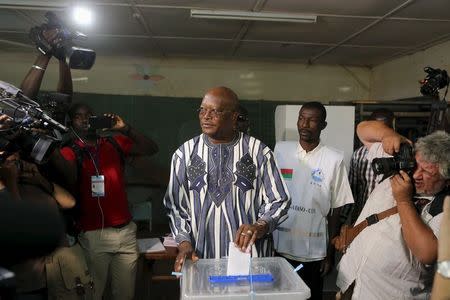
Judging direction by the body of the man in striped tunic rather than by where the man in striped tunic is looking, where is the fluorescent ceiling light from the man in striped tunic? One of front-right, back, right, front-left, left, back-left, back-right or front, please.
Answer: back

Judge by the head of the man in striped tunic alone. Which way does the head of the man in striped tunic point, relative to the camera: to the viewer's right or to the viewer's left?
to the viewer's left

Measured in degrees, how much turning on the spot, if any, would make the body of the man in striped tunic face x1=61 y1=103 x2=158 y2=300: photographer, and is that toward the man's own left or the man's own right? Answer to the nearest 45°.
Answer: approximately 135° to the man's own right

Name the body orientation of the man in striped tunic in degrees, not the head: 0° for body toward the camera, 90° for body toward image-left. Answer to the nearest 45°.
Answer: approximately 0°
